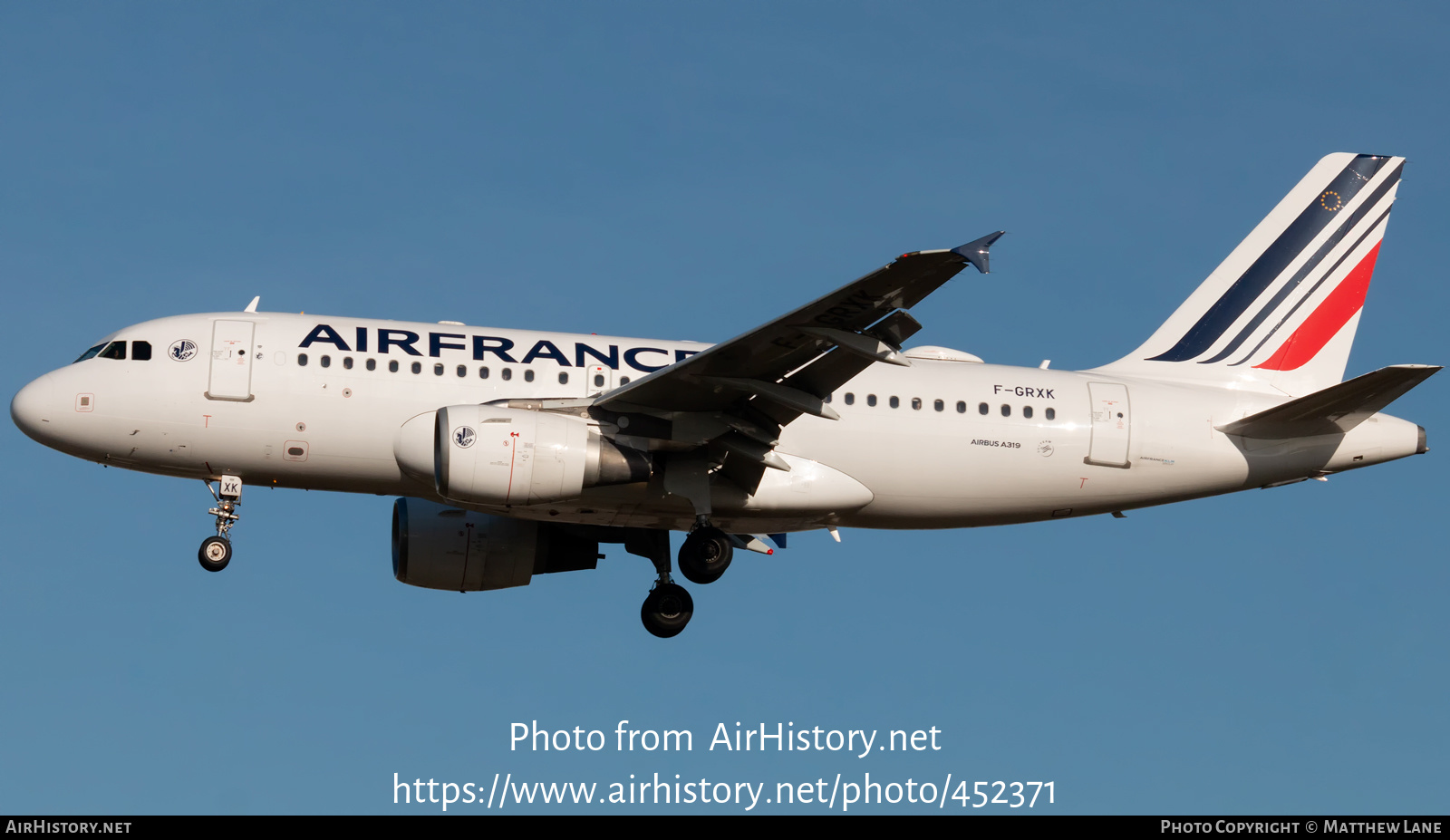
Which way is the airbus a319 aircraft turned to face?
to the viewer's left
